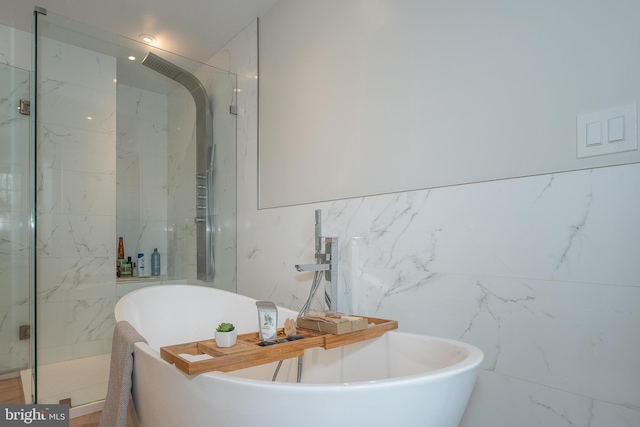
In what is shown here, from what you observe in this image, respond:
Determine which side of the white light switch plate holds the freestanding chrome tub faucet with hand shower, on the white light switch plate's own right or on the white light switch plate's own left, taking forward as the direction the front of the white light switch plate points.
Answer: on the white light switch plate's own right

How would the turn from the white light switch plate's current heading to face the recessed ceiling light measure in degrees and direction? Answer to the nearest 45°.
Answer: approximately 45° to its right

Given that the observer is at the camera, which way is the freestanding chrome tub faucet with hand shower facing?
facing to the left of the viewer

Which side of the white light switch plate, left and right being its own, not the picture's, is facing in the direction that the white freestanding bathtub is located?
right

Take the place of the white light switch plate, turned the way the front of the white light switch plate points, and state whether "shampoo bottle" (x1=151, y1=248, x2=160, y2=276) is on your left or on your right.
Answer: on your right

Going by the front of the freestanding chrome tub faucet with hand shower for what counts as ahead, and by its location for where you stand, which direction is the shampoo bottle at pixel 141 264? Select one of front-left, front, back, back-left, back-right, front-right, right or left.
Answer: front-right

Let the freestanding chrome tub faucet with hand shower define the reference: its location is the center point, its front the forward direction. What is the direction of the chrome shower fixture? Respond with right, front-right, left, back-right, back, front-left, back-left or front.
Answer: front-right

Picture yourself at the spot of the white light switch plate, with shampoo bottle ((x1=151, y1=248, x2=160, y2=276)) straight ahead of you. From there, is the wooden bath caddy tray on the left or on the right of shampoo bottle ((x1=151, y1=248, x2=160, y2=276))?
left

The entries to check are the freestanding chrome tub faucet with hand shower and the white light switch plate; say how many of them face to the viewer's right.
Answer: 0

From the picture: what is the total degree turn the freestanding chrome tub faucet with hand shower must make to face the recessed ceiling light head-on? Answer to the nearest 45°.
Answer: approximately 45° to its right

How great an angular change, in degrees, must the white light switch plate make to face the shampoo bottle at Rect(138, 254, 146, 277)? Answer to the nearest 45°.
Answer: approximately 45° to its right
